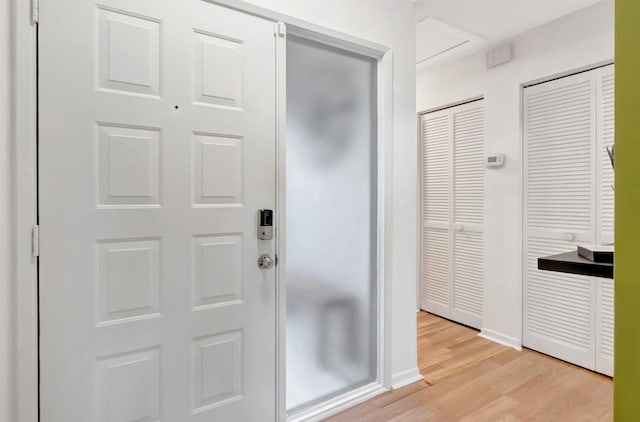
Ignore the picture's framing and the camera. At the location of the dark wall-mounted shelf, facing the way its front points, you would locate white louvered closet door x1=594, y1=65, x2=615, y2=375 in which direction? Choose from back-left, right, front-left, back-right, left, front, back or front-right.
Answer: back-right

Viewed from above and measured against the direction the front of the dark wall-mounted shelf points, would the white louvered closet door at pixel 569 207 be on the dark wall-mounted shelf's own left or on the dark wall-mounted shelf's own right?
on the dark wall-mounted shelf's own right

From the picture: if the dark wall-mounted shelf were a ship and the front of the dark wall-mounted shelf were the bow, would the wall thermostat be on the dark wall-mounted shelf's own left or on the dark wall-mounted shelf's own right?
on the dark wall-mounted shelf's own right

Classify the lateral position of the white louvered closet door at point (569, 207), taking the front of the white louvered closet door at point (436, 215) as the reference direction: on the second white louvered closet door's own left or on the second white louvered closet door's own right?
on the second white louvered closet door's own left

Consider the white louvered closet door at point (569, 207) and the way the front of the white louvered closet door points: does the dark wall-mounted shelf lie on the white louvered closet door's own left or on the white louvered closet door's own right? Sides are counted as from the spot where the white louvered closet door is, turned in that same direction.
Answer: on the white louvered closet door's own left

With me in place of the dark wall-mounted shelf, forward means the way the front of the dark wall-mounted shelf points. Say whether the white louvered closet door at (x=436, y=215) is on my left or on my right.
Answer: on my right

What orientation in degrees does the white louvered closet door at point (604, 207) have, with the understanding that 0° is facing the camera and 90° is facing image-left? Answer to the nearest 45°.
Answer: approximately 45°

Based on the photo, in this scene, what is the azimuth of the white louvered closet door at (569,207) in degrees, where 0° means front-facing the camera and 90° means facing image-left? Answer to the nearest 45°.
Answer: approximately 45°
